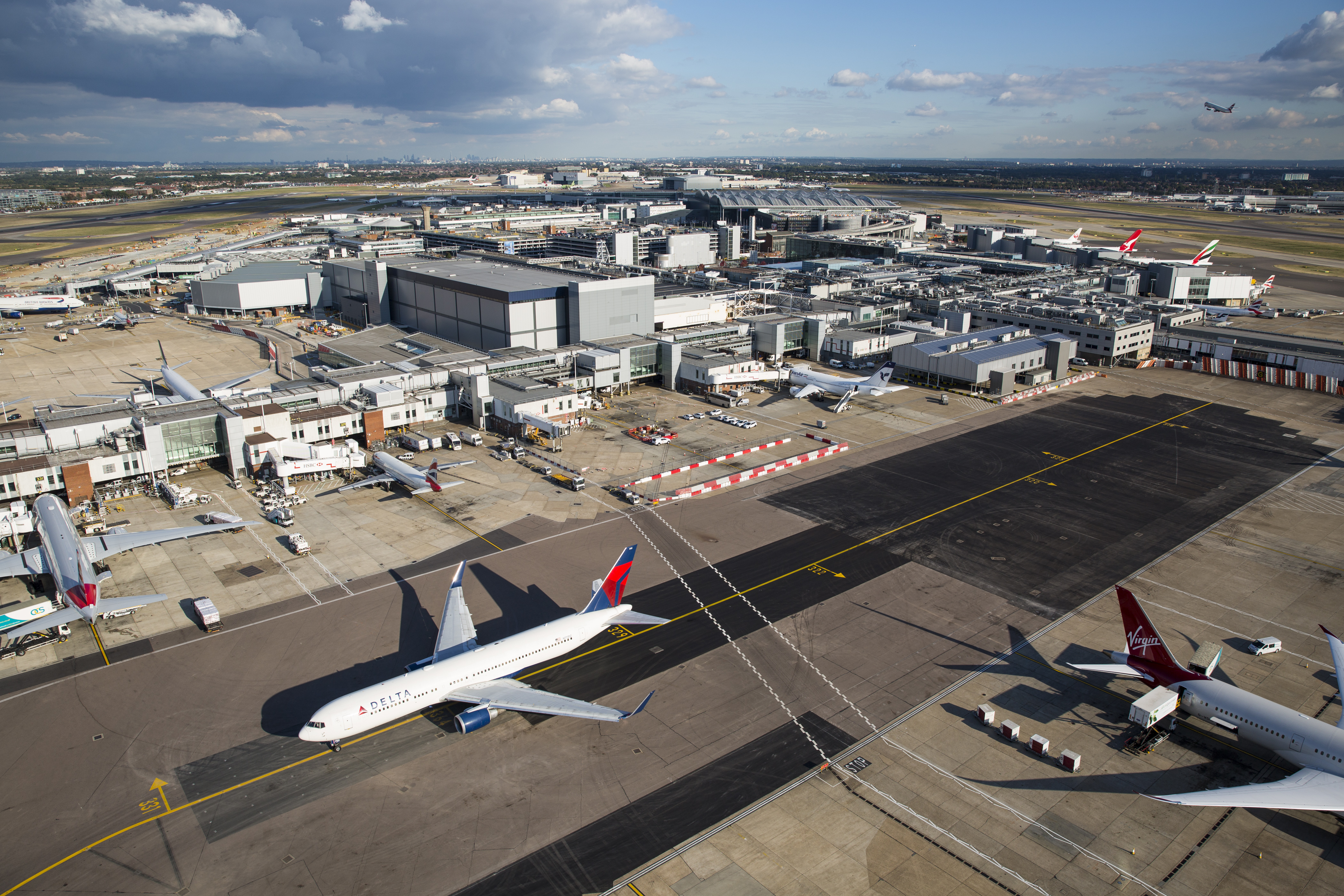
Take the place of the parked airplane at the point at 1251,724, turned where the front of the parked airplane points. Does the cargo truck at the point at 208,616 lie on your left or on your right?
on your right

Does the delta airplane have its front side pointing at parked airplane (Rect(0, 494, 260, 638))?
no

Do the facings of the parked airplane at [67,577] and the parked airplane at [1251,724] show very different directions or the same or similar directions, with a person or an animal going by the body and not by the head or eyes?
very different directions

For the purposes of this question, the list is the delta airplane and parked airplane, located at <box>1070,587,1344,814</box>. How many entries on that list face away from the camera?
0

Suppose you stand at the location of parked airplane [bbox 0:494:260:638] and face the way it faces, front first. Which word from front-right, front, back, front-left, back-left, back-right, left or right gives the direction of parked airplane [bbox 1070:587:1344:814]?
back-right

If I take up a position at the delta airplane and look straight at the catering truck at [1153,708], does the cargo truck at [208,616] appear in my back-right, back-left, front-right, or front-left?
back-left

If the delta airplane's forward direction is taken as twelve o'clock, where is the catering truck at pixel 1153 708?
The catering truck is roughly at 8 o'clock from the delta airplane.

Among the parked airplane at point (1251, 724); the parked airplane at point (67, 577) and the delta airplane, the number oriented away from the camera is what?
1

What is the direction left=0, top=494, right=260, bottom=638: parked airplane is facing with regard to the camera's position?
facing away from the viewer

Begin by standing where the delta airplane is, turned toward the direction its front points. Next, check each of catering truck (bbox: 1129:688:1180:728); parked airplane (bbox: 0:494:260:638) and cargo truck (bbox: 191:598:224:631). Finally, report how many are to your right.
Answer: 2

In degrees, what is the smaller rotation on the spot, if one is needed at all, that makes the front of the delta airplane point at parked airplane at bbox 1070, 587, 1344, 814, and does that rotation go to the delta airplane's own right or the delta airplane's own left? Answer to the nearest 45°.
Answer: approximately 135° to the delta airplane's own left

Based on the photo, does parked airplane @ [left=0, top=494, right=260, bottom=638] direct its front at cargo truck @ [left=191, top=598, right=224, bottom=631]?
no

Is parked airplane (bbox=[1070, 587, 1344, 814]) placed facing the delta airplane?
no

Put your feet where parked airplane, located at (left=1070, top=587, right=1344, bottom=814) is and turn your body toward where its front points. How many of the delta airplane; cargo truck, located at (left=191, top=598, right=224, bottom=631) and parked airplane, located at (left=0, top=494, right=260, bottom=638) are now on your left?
0
